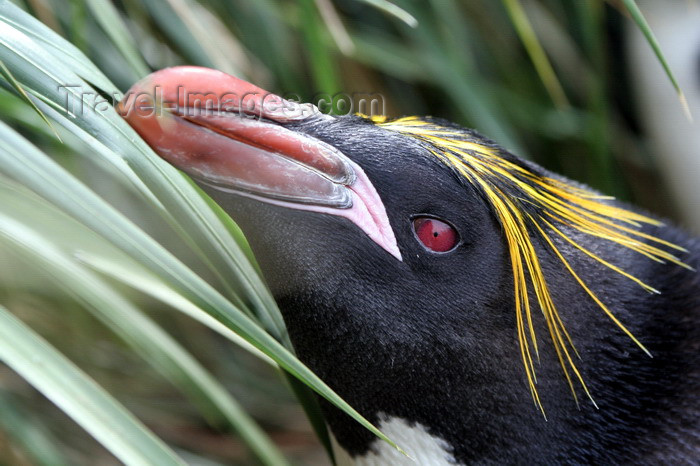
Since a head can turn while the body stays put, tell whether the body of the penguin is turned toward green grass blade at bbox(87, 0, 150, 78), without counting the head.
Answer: yes

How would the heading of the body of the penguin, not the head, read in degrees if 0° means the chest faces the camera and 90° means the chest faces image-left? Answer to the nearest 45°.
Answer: approximately 90°
